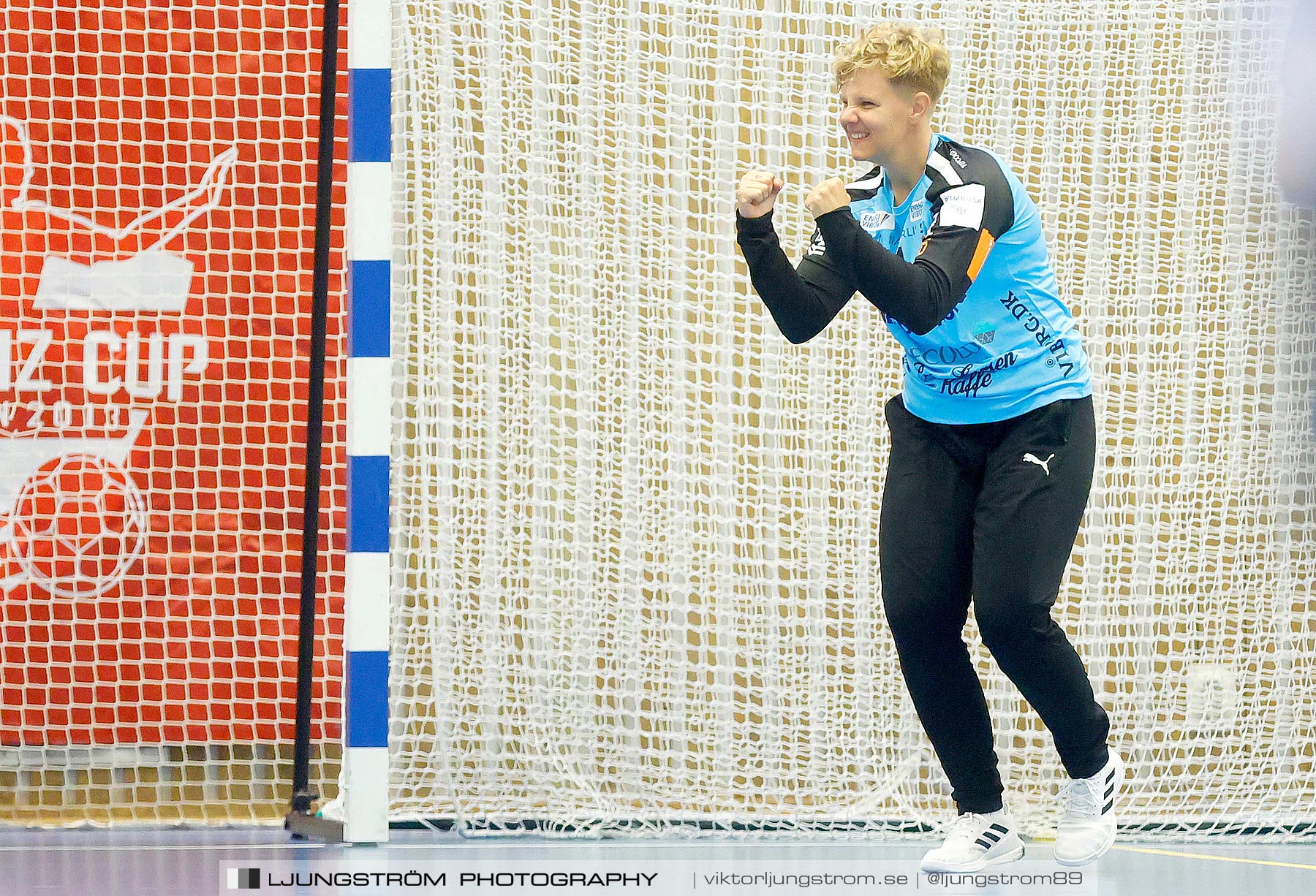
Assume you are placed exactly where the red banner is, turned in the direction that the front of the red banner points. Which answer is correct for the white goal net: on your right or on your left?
on your left

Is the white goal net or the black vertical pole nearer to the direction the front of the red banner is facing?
the black vertical pole

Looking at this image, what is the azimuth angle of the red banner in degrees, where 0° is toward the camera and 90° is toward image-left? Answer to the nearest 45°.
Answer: approximately 0°

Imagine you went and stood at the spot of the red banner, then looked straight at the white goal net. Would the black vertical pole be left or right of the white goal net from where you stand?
right

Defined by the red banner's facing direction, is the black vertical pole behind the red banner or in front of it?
in front
